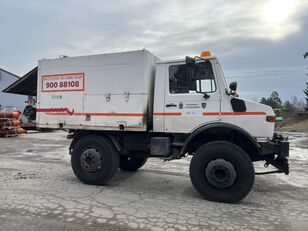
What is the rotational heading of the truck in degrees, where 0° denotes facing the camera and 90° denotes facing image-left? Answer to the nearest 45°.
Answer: approximately 315°

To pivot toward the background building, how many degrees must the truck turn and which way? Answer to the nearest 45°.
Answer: approximately 180°
